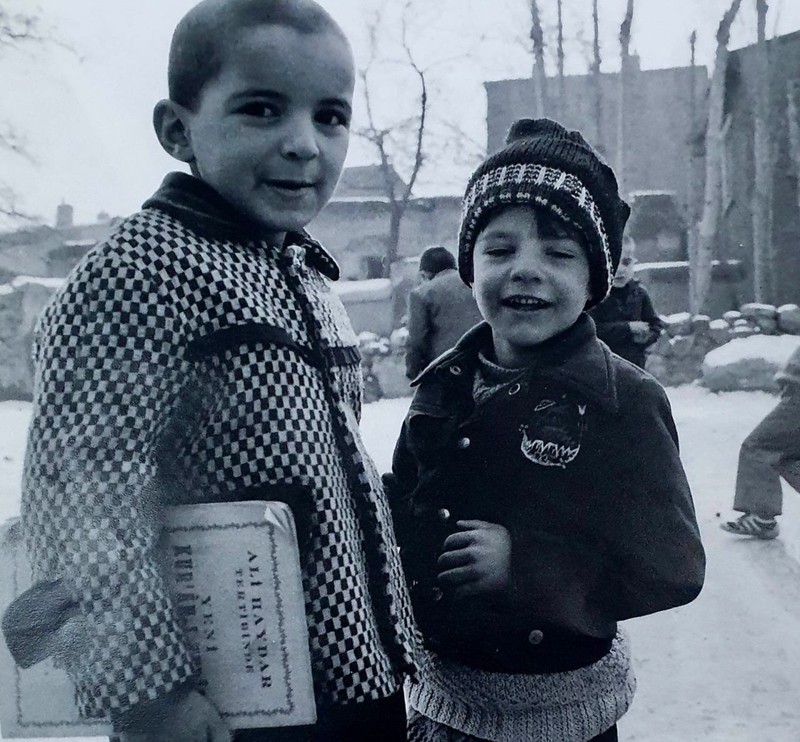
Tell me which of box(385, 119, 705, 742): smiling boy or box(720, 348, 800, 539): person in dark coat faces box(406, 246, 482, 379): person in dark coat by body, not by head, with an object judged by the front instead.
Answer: box(720, 348, 800, 539): person in dark coat

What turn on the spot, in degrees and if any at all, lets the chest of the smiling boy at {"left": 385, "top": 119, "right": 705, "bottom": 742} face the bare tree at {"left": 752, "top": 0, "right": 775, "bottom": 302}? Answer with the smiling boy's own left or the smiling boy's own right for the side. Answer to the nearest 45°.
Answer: approximately 135° to the smiling boy's own right

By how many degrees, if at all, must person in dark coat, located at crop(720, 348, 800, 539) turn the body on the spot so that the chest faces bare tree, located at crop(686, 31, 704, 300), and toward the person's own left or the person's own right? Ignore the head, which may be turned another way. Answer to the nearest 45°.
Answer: approximately 90° to the person's own right

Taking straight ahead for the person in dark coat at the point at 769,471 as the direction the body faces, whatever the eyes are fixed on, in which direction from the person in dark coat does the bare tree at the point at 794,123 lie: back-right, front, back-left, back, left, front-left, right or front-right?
right

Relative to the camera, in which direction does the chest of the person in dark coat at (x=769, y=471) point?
to the viewer's left

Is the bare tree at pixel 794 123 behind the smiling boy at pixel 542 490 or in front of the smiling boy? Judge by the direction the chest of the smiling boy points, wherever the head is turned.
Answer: behind

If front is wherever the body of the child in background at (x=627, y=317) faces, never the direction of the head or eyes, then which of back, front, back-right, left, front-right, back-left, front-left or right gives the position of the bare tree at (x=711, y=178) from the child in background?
back

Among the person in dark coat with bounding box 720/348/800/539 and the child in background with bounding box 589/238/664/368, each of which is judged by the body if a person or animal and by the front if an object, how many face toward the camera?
1

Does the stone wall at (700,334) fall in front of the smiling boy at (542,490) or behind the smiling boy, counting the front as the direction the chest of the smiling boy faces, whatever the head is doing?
behind
